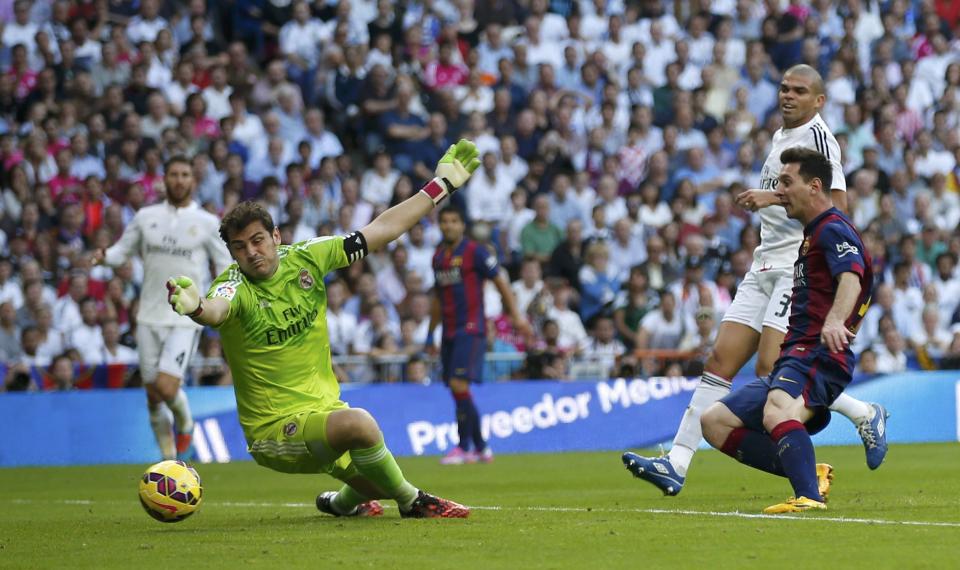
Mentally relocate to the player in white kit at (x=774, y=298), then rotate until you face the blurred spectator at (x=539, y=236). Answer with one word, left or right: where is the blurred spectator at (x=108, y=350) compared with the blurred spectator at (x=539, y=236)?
left

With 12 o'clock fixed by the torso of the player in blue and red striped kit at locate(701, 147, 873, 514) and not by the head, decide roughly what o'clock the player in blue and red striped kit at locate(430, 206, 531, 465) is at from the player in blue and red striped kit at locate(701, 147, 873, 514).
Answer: the player in blue and red striped kit at locate(430, 206, 531, 465) is roughly at 2 o'clock from the player in blue and red striped kit at locate(701, 147, 873, 514).

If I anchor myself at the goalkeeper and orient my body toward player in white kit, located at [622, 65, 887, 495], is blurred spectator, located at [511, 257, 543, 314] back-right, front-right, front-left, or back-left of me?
front-left

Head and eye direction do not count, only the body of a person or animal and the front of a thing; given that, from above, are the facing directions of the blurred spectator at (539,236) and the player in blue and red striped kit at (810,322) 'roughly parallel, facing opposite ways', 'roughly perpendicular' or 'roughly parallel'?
roughly perpendicular

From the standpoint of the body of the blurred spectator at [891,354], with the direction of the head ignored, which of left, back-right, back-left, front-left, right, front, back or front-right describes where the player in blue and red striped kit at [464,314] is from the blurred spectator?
front-right

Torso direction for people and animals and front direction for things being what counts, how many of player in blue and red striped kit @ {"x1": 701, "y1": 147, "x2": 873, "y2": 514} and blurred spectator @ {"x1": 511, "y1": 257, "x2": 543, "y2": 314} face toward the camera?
1

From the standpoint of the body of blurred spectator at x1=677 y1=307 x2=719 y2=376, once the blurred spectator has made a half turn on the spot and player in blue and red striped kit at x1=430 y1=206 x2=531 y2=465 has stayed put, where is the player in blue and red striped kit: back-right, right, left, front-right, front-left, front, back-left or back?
back-left

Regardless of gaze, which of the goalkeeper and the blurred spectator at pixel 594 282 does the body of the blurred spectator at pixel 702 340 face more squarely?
the goalkeeper

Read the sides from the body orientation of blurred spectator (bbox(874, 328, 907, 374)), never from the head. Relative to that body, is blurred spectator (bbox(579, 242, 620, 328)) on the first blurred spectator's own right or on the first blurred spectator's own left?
on the first blurred spectator's own right

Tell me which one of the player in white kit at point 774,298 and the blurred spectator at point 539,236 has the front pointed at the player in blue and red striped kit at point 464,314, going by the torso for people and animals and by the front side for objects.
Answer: the blurred spectator

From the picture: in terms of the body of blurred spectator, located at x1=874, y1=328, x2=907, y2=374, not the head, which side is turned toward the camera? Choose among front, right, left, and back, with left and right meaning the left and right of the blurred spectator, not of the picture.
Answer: front

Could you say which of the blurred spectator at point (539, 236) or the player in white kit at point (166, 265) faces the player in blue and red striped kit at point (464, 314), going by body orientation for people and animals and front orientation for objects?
the blurred spectator

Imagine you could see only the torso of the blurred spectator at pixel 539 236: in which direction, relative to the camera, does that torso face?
toward the camera

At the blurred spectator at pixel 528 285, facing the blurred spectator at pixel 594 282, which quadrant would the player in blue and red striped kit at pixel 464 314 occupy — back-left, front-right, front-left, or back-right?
back-right

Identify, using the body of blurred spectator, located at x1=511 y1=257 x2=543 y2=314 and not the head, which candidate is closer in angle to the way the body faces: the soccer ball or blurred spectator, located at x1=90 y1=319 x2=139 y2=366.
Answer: the soccer ball

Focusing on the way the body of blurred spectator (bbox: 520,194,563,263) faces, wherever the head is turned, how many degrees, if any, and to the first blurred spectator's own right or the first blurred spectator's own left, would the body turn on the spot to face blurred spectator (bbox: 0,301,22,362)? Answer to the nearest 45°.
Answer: approximately 45° to the first blurred spectator's own right
